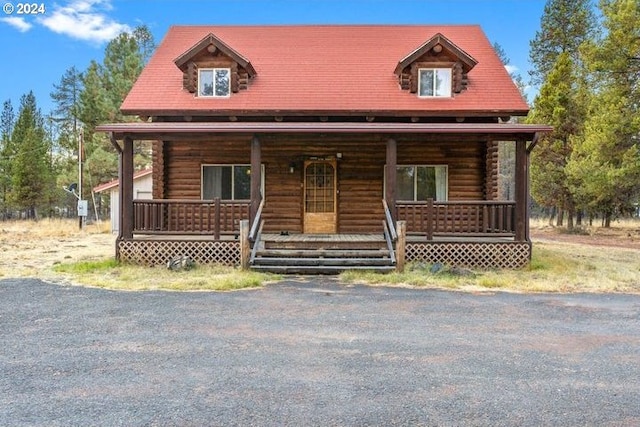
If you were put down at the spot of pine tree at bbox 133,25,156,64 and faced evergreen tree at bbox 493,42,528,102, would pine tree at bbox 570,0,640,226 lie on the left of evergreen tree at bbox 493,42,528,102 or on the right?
right

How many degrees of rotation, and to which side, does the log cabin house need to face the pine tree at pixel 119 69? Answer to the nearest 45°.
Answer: approximately 135° to its right

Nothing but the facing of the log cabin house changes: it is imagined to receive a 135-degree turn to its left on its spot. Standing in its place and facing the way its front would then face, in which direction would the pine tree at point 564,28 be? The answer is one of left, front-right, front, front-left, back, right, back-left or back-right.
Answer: front

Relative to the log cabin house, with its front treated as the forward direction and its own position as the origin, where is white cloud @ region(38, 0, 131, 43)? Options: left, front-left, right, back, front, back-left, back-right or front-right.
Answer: back-right

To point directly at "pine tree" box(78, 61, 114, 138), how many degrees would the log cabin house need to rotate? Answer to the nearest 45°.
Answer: approximately 135° to its right

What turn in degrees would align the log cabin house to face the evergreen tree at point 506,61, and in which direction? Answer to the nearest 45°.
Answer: approximately 135° to its left

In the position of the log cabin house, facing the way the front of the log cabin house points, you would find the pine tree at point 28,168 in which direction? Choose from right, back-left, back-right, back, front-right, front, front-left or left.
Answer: back-right

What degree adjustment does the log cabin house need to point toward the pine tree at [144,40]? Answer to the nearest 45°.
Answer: approximately 135° to its right

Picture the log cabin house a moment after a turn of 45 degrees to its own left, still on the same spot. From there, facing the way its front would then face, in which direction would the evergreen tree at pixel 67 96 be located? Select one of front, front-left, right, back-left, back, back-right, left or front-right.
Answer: back

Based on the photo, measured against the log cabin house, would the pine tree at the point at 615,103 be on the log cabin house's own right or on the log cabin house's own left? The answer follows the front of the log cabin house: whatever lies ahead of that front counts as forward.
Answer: on the log cabin house's own left

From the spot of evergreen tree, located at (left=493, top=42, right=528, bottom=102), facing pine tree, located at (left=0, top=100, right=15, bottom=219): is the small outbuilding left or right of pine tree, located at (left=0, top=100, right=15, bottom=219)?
left

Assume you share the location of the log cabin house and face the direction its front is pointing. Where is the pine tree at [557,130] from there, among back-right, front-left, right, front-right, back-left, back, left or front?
back-left

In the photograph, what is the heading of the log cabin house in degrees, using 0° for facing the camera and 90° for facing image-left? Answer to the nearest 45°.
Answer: approximately 0°
